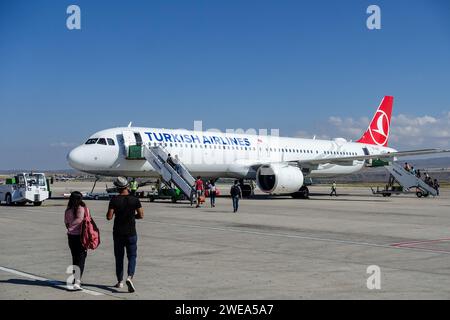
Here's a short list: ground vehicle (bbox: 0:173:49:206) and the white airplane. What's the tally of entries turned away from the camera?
0

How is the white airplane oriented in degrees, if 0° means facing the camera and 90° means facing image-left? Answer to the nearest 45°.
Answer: approximately 45°

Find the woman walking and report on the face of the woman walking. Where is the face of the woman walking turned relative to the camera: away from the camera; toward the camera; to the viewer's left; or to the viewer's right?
away from the camera

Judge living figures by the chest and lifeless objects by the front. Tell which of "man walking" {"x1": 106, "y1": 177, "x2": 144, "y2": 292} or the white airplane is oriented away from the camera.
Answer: the man walking

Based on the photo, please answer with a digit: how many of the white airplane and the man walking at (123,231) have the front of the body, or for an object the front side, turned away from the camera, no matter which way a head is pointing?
1

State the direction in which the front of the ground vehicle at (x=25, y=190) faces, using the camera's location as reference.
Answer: facing the viewer and to the right of the viewer

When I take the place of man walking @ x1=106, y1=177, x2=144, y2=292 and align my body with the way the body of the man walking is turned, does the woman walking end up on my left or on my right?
on my left

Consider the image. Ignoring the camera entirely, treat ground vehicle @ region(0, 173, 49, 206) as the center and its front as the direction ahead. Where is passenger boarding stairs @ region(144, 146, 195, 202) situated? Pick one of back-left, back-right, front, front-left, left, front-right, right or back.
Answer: front-left

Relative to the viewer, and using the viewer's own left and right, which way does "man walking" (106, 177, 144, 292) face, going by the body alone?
facing away from the viewer

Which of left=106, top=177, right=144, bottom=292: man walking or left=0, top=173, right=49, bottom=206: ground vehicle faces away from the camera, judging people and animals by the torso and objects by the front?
the man walking

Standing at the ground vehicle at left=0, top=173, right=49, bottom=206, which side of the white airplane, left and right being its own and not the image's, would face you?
front

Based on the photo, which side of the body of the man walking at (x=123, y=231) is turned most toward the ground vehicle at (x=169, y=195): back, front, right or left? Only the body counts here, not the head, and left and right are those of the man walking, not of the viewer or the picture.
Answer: front

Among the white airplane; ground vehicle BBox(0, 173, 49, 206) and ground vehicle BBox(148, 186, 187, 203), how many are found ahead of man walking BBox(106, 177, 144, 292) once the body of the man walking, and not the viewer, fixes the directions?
3

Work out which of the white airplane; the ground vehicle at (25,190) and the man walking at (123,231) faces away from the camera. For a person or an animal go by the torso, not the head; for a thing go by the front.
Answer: the man walking

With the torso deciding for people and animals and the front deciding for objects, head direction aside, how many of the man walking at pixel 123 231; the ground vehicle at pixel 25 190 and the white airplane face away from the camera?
1
